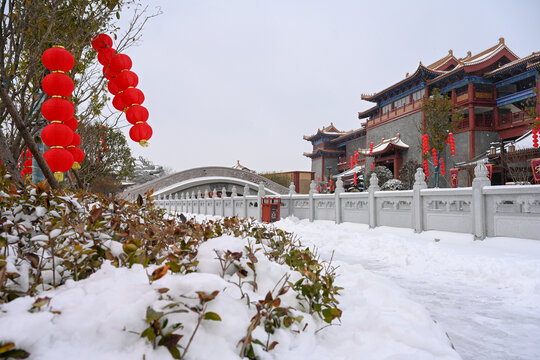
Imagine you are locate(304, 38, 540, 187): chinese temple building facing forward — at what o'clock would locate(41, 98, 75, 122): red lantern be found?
The red lantern is roughly at 11 o'clock from the chinese temple building.

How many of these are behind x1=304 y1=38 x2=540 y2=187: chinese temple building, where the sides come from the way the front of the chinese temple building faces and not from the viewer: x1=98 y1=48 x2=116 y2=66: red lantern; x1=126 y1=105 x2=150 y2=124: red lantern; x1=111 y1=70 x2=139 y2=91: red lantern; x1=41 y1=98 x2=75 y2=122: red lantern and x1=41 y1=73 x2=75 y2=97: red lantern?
0

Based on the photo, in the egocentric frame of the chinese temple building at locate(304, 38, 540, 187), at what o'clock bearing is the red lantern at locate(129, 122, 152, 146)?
The red lantern is roughly at 11 o'clock from the chinese temple building.

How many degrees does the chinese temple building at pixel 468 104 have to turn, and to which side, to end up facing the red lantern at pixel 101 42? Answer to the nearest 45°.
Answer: approximately 45° to its left

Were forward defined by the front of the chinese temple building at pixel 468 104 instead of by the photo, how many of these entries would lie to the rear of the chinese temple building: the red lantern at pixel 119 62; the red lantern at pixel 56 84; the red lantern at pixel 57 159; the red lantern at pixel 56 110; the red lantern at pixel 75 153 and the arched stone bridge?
0

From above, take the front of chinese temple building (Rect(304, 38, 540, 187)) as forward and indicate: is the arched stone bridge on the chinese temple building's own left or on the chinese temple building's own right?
on the chinese temple building's own right

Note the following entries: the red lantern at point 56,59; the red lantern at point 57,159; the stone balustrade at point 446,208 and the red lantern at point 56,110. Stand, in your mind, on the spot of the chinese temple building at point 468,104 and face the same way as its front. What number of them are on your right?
0

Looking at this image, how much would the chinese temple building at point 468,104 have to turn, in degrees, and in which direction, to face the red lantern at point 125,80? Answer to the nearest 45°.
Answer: approximately 45° to its left

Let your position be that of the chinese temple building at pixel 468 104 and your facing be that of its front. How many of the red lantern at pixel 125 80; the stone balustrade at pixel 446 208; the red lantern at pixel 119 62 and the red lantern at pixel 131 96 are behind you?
0

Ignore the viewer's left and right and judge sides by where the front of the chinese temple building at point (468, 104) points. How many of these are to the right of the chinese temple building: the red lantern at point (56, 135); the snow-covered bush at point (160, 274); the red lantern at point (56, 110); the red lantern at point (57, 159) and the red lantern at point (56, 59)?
0

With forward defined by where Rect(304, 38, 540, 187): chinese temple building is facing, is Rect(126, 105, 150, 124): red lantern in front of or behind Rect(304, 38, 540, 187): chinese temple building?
in front

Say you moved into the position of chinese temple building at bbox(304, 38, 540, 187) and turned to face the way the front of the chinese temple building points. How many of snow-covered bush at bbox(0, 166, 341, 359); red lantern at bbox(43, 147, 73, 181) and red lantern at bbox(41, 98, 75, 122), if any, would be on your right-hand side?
0

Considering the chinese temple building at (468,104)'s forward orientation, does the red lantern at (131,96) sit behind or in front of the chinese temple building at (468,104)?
in front

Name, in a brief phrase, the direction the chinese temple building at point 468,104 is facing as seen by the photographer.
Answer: facing the viewer and to the left of the viewer

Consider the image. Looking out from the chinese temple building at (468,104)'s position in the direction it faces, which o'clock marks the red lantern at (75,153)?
The red lantern is roughly at 11 o'clock from the chinese temple building.
